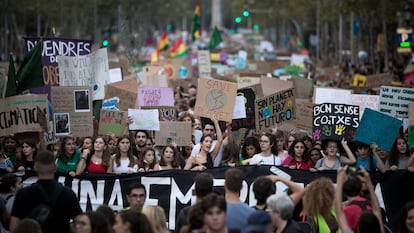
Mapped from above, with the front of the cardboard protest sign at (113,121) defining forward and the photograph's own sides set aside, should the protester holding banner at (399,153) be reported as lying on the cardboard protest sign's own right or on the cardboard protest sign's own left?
on the cardboard protest sign's own left

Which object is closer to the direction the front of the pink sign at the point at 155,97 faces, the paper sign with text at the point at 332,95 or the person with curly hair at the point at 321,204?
the person with curly hair

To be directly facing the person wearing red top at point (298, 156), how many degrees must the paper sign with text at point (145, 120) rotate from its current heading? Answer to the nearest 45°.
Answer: approximately 45° to its left

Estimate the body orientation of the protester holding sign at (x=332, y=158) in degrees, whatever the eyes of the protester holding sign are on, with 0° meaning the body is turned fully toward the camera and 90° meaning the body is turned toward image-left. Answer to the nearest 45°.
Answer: approximately 0°

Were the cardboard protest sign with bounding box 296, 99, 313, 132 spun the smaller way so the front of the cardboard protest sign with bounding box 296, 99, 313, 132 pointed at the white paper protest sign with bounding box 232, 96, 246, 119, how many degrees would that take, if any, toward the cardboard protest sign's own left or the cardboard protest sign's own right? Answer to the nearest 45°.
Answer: approximately 45° to the cardboard protest sign's own right

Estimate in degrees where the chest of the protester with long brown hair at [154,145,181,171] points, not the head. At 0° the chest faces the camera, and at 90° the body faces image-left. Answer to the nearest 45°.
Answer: approximately 0°

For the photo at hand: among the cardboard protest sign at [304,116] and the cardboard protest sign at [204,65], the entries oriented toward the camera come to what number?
2

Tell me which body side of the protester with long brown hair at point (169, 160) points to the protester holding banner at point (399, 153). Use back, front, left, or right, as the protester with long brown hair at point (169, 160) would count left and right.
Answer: left
